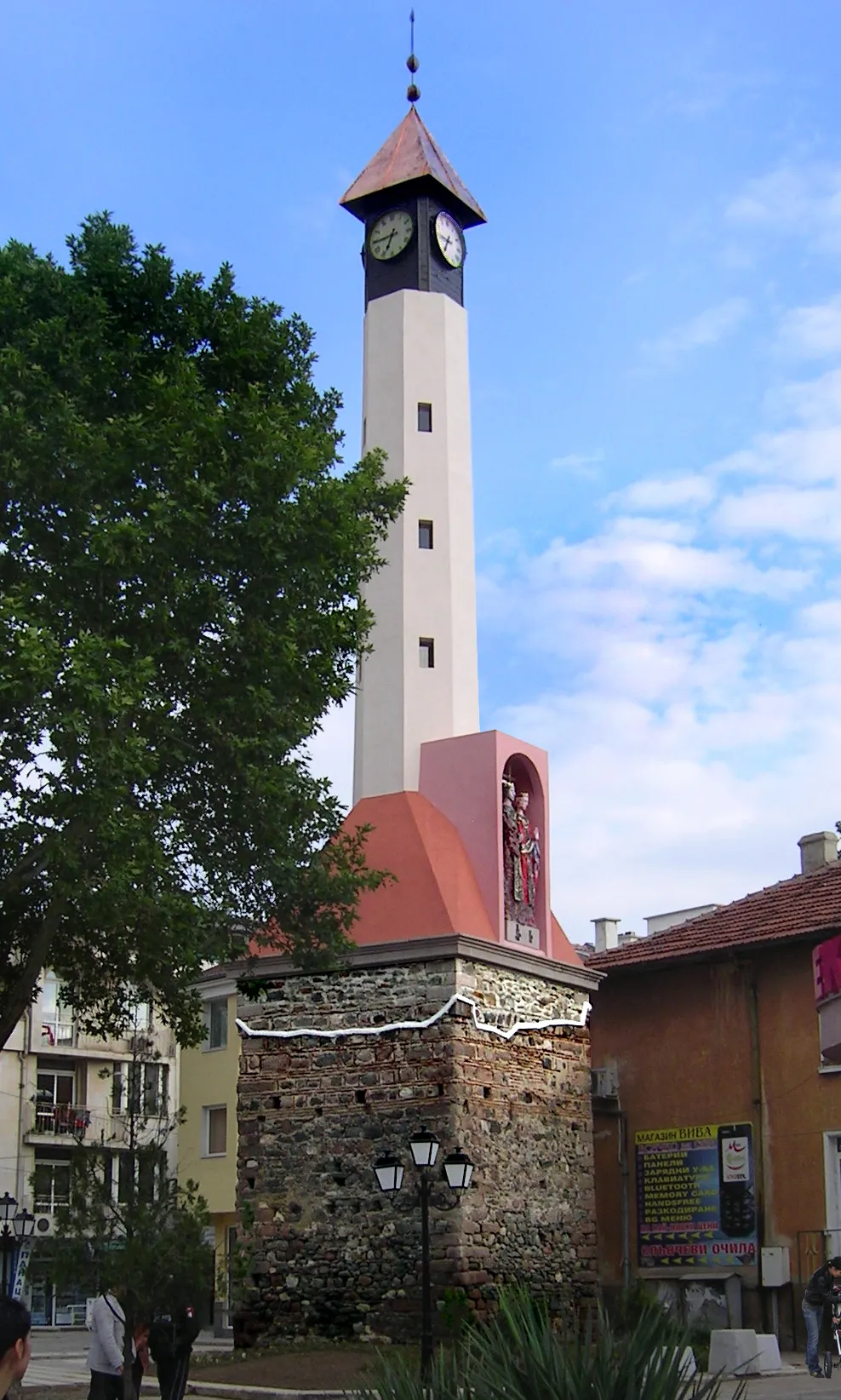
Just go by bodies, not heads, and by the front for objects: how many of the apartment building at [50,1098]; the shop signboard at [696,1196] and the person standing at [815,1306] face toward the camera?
2

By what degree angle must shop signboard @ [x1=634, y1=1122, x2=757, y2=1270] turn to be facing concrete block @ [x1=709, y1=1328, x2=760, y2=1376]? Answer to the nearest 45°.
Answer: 0° — it already faces it

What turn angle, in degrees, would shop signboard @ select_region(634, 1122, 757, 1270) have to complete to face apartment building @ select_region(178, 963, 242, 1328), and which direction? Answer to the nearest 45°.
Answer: approximately 135° to its right

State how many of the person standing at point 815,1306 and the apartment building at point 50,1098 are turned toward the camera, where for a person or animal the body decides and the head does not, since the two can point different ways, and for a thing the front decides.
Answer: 1

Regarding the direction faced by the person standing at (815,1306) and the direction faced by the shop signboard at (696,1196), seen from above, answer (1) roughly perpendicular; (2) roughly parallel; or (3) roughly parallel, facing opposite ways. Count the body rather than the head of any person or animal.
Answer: roughly perpendicular

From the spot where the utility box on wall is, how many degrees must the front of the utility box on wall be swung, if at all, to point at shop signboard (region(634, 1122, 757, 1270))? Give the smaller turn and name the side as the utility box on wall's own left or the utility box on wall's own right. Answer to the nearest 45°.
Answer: approximately 90° to the utility box on wall's own right

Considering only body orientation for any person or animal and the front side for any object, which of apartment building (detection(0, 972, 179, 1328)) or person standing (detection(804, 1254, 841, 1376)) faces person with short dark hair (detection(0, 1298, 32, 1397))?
the apartment building

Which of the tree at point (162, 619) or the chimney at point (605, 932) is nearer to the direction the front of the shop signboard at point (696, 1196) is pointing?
the tree

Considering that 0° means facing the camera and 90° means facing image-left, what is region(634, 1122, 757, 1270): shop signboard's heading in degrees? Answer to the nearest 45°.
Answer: approximately 0°
